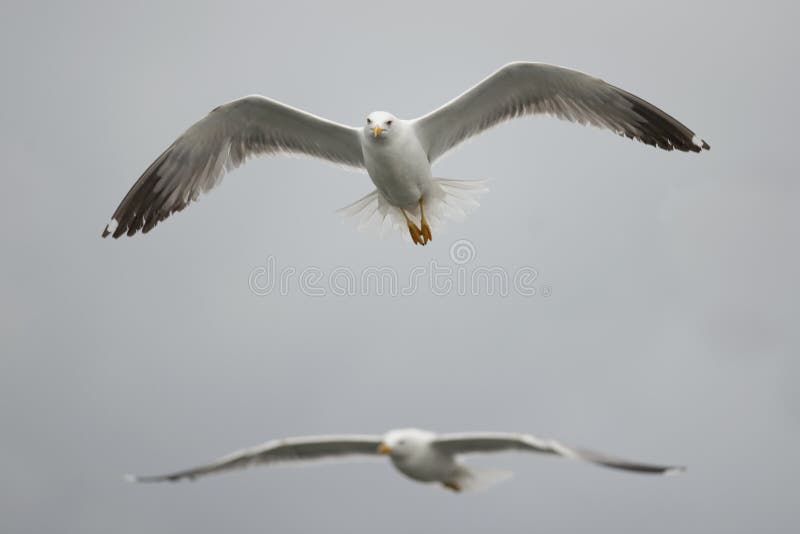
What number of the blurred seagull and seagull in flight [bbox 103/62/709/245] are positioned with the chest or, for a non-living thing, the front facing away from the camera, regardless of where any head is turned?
0

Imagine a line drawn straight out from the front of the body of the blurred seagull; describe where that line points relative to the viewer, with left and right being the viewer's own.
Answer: facing the viewer and to the left of the viewer

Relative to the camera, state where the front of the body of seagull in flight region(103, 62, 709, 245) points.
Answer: toward the camera
